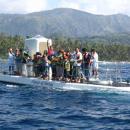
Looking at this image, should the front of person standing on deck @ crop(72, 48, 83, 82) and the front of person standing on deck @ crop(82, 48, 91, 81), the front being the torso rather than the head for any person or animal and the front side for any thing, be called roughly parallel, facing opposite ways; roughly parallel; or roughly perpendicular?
roughly parallel

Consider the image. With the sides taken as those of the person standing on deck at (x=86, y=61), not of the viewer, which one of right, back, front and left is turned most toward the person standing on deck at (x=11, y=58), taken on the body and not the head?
right

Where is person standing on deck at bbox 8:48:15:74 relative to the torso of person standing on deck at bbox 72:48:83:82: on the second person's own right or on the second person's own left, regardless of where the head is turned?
on the second person's own right

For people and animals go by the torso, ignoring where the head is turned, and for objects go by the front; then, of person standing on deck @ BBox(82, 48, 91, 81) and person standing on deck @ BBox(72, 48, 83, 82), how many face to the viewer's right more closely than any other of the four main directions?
0

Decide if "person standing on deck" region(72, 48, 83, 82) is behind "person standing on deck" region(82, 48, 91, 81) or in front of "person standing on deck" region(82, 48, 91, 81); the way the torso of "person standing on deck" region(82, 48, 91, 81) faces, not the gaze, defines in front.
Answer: in front

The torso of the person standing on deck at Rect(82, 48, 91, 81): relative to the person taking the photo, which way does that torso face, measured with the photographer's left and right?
facing the viewer and to the left of the viewer
